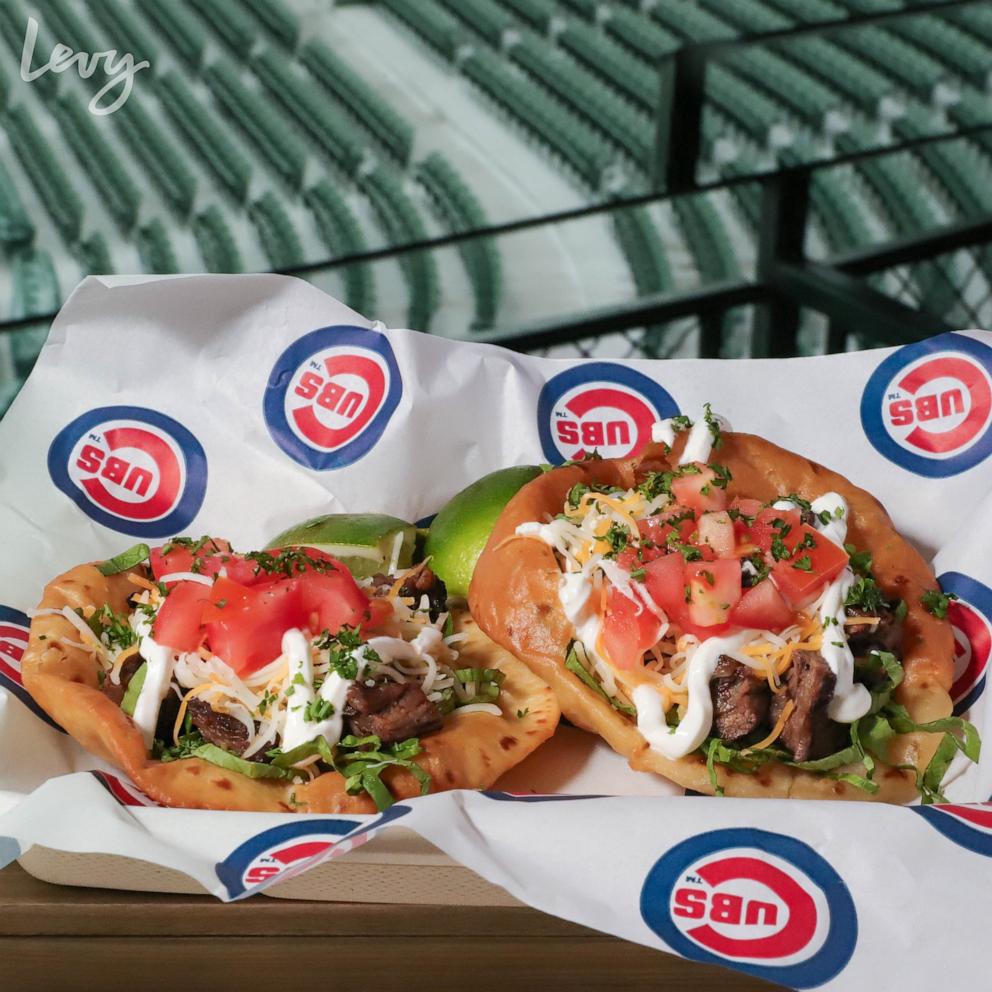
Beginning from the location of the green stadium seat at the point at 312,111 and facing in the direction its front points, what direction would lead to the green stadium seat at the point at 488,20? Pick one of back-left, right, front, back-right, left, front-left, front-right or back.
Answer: back

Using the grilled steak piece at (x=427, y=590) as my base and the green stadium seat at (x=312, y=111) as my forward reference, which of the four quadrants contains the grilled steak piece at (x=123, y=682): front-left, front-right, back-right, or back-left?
back-left

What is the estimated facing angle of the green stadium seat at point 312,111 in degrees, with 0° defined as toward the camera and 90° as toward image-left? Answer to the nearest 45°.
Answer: approximately 45°

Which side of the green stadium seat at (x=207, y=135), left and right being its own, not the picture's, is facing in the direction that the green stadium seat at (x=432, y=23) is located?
back

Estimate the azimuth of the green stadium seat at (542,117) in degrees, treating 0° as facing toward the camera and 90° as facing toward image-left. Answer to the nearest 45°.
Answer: approximately 45°

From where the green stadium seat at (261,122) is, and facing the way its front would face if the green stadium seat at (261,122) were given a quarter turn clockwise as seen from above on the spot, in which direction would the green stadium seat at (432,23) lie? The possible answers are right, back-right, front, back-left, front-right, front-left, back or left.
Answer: right
